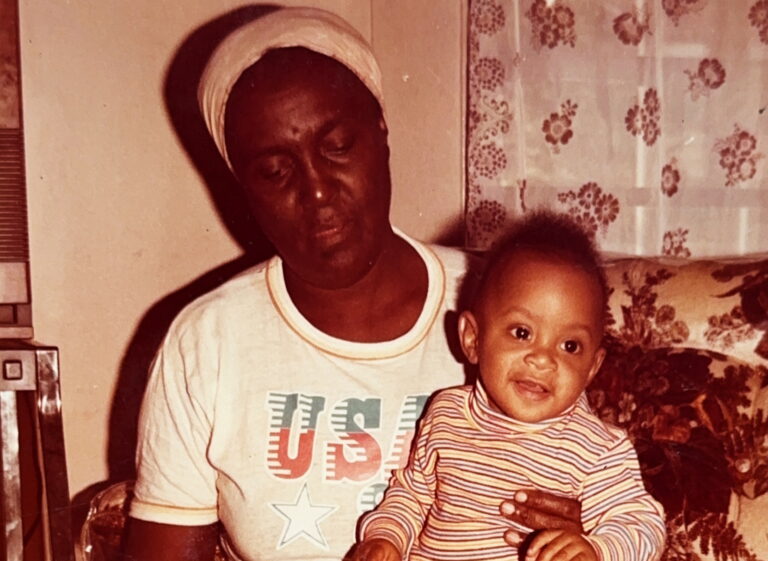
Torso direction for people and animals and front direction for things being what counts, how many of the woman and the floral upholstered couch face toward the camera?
2

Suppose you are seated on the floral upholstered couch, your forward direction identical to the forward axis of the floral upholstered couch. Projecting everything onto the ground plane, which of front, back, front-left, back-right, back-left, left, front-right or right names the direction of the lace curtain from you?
back

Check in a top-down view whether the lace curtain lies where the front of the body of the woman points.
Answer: no

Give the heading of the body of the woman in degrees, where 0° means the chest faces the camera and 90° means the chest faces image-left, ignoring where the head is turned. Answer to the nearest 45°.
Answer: approximately 0°

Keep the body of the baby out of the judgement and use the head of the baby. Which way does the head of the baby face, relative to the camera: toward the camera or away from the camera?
toward the camera

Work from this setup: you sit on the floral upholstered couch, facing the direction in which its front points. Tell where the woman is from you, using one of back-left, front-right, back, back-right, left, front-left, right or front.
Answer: right

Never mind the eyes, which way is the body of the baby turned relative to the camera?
toward the camera

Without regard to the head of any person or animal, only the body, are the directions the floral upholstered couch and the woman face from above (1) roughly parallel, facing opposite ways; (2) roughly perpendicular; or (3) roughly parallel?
roughly parallel

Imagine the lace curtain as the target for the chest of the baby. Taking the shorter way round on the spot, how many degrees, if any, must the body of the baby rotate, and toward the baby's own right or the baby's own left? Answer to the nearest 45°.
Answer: approximately 180°

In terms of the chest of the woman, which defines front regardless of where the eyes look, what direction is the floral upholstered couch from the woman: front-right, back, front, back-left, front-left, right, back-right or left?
left

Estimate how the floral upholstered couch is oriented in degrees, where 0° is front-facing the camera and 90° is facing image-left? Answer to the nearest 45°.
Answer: approximately 0°
